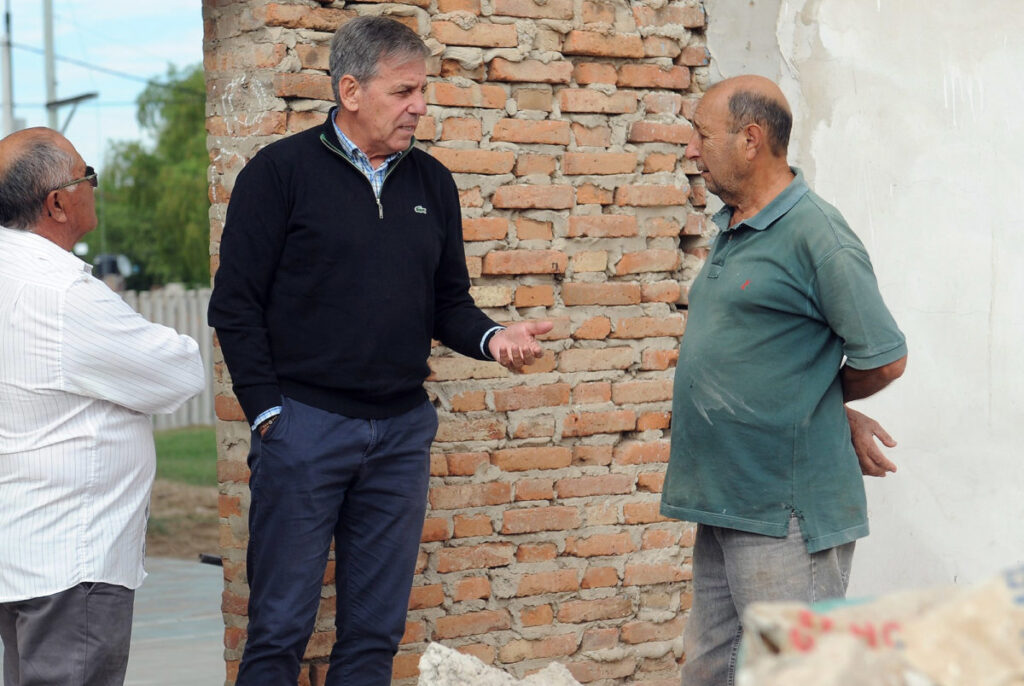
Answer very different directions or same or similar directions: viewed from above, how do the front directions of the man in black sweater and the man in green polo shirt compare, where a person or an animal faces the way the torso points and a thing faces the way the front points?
very different directions

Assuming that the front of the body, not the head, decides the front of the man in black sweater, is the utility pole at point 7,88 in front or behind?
behind

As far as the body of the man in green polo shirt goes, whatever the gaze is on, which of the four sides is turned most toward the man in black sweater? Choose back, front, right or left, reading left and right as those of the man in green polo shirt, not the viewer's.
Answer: front

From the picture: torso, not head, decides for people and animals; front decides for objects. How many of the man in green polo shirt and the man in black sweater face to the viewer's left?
1

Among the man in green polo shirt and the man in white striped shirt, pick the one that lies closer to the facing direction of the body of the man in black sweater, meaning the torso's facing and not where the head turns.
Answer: the man in green polo shirt

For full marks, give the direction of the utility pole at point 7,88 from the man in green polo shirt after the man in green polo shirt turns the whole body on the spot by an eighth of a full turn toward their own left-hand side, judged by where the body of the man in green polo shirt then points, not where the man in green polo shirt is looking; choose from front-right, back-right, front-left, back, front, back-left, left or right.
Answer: right

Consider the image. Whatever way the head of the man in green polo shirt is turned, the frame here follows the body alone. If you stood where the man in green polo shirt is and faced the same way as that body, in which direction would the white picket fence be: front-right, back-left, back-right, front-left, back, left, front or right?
front-right

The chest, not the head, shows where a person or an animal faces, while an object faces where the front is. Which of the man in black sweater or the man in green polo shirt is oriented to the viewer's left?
the man in green polo shirt

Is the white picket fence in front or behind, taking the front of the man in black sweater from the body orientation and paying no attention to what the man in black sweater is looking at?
behind

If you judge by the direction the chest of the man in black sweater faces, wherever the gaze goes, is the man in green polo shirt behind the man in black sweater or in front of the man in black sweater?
in front

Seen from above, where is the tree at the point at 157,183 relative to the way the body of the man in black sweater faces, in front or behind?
behind

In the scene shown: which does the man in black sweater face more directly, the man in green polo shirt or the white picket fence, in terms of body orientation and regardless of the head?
the man in green polo shirt

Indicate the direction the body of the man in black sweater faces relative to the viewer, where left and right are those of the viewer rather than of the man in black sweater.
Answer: facing the viewer and to the right of the viewer

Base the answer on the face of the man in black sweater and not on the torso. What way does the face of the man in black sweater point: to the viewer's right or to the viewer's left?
to the viewer's right

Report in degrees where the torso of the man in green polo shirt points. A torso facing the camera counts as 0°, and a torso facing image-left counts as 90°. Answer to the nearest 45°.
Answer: approximately 90°

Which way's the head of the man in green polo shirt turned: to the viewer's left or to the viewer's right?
to the viewer's left
